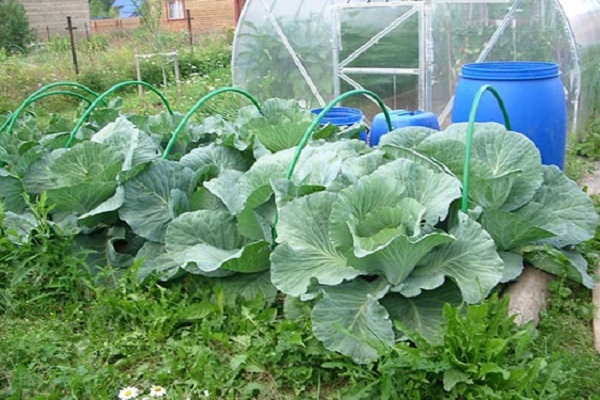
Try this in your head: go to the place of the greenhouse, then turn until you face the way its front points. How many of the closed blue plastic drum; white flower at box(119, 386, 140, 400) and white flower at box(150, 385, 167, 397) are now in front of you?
3

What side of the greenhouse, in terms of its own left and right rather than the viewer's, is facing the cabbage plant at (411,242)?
front

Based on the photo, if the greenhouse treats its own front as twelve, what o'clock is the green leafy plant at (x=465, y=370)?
The green leafy plant is roughly at 12 o'clock from the greenhouse.

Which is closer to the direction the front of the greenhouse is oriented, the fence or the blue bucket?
the blue bucket

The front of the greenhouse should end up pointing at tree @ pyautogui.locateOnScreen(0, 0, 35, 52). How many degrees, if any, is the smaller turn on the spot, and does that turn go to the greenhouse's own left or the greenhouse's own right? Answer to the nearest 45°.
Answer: approximately 135° to the greenhouse's own right

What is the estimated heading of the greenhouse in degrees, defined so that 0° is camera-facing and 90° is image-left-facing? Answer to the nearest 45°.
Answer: approximately 0°

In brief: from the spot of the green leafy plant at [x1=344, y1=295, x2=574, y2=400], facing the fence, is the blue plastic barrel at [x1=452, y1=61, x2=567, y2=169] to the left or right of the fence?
right

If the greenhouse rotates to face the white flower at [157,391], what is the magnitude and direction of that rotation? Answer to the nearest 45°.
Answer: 0° — it already faces it

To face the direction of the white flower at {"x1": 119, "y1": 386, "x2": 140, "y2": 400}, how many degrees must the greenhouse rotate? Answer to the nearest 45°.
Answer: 0° — it already faces it

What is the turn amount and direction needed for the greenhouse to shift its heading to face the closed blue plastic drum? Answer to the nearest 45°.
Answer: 0° — it already faces it
